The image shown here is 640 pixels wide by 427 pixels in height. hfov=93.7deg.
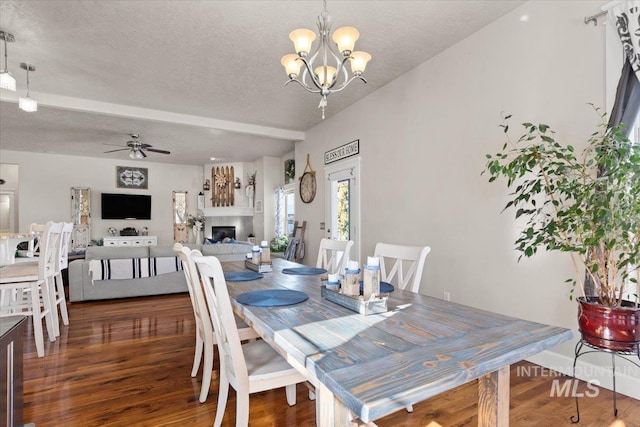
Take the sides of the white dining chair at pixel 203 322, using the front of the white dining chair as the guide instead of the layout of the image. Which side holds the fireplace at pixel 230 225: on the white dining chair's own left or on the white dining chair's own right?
on the white dining chair's own left

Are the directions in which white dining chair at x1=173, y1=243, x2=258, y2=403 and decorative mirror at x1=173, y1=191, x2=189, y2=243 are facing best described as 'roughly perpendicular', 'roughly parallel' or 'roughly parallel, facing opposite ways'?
roughly perpendicular

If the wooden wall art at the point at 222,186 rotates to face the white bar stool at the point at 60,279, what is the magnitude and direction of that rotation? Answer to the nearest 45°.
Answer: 0° — it already faces it

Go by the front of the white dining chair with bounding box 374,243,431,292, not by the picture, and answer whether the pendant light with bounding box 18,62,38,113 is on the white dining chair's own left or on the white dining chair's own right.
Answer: on the white dining chair's own right

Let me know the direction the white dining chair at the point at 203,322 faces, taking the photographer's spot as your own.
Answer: facing to the right of the viewer
